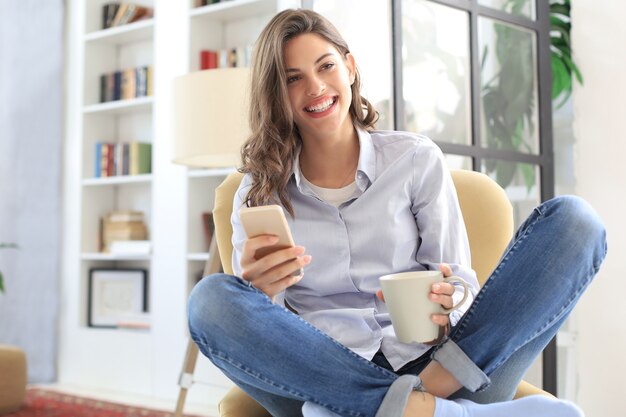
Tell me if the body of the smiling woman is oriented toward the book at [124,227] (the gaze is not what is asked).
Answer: no

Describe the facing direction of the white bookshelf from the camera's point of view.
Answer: facing the viewer and to the left of the viewer

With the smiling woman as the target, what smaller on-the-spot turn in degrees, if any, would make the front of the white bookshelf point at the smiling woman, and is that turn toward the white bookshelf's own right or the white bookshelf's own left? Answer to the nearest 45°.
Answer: approximately 45° to the white bookshelf's own left

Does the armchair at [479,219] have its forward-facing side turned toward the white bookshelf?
no

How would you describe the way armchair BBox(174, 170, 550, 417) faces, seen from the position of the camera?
facing the viewer

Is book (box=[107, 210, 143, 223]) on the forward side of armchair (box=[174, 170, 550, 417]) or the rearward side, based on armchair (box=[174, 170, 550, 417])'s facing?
on the rearward side

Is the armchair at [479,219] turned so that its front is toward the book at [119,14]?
no
